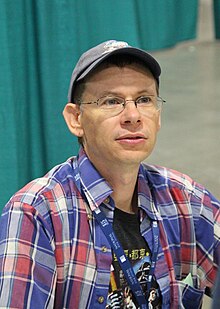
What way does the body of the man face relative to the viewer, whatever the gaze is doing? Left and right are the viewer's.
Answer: facing the viewer and to the right of the viewer

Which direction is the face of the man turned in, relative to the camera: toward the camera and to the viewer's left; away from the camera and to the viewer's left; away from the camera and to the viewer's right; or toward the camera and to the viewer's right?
toward the camera and to the viewer's right
